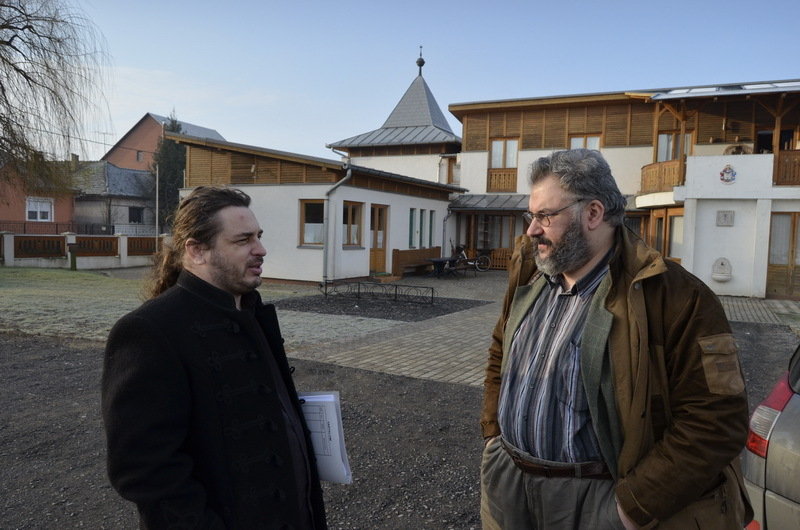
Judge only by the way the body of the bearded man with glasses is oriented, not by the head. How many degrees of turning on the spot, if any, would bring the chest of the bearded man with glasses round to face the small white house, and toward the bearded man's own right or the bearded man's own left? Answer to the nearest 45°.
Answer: approximately 90° to the bearded man's own right

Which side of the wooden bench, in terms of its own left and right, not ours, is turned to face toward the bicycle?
left

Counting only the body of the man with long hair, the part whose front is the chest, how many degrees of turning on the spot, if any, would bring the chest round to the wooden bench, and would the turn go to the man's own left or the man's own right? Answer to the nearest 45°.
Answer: approximately 135° to the man's own left

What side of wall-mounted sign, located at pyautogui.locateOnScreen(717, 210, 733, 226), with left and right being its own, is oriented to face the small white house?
right

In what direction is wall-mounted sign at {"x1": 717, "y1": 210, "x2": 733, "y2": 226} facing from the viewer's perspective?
toward the camera

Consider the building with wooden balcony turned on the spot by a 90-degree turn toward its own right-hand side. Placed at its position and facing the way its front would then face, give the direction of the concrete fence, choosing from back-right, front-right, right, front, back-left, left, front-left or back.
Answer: front

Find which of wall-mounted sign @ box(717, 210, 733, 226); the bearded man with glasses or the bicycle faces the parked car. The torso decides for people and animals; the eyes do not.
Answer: the wall-mounted sign

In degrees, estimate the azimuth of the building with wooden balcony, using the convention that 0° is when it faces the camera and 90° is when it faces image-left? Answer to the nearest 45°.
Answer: approximately 0°

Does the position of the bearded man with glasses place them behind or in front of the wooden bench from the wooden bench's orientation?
in front

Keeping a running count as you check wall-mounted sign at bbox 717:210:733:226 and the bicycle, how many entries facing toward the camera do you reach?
1

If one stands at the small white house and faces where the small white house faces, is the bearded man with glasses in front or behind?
in front

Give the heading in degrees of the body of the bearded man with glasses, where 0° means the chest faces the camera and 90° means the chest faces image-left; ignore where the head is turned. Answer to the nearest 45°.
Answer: approximately 45°

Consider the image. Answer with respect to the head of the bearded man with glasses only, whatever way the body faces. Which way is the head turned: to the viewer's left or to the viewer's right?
to the viewer's left

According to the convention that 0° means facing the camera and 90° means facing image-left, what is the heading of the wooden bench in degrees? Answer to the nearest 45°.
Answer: approximately 315°

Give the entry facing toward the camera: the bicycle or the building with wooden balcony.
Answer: the building with wooden balcony
